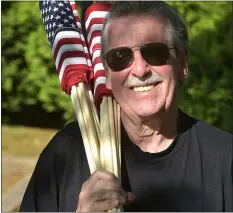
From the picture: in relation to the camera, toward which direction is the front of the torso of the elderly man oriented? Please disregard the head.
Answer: toward the camera
